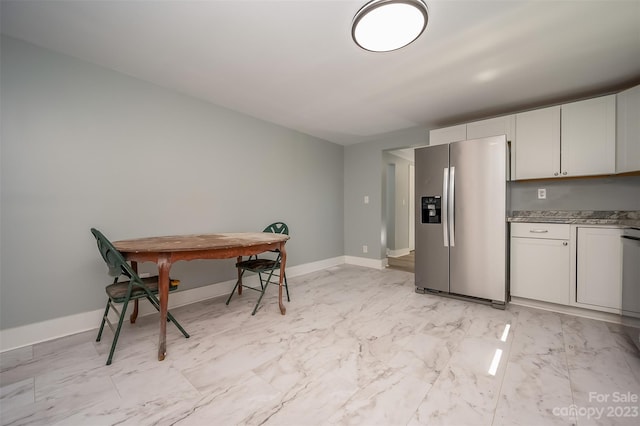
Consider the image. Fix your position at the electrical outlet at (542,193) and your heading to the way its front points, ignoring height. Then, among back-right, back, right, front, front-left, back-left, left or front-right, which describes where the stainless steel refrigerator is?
front-right

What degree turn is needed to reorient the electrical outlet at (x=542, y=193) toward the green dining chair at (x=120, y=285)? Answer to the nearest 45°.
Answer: approximately 45° to its right

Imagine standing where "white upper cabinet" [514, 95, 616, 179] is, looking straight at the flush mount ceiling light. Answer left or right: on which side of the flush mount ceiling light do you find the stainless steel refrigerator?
right

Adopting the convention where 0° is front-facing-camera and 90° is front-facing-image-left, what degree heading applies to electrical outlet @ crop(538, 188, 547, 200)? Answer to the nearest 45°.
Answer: approximately 0°
